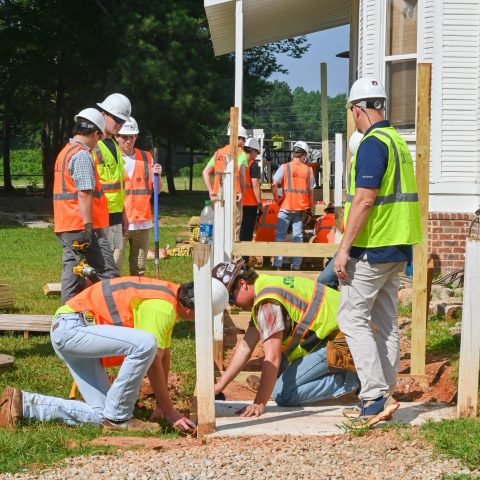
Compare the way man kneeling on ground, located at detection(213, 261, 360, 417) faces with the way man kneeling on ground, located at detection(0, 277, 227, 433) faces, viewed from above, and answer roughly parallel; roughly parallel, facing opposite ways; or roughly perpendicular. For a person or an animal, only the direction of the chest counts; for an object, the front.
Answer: roughly parallel, facing opposite ways

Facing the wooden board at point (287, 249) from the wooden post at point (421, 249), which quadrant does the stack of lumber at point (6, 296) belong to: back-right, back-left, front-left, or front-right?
front-left

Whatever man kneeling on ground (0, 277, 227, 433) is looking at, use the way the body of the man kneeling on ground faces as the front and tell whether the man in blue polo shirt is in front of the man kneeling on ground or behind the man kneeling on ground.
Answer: in front

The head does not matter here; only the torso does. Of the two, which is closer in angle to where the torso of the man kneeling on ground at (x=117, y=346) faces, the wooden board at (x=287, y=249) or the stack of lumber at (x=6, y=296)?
the wooden board

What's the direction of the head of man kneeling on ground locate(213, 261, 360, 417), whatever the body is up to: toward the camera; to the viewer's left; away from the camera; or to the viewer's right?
to the viewer's left

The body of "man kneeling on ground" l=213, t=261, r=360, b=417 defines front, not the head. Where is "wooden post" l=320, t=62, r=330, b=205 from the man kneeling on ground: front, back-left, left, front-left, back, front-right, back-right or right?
right

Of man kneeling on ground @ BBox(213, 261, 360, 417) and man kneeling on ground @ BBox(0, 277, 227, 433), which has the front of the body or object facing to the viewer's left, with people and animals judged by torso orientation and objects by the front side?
man kneeling on ground @ BBox(213, 261, 360, 417)

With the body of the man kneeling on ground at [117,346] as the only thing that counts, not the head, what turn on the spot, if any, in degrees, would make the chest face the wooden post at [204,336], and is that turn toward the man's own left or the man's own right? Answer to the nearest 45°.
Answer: approximately 45° to the man's own right

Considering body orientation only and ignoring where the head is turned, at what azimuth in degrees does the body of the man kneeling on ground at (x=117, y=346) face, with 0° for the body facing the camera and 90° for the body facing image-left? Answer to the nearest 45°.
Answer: approximately 270°

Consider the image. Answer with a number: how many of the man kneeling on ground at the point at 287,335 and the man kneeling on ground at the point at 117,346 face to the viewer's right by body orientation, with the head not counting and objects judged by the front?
1

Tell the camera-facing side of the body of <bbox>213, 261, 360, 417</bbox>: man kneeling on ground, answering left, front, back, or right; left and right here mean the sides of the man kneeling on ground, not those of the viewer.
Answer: left

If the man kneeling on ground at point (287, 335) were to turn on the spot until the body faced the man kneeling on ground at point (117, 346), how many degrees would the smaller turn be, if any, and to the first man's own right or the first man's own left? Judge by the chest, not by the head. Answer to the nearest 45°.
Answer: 0° — they already face them

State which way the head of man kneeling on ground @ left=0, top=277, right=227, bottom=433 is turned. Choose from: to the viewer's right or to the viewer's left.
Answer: to the viewer's right

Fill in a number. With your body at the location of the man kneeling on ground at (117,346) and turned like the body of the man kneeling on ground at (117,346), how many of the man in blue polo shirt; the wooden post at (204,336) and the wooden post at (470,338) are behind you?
0
